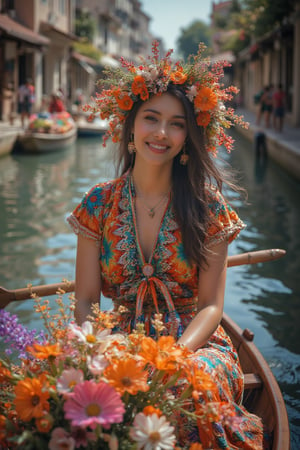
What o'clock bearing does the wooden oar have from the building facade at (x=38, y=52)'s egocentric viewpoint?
The wooden oar is roughly at 3 o'clock from the building facade.

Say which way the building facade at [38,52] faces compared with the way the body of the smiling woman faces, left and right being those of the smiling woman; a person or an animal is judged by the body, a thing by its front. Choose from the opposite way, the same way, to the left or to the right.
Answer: to the left

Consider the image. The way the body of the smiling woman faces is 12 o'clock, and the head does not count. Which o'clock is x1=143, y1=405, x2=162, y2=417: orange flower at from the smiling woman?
The orange flower is roughly at 12 o'clock from the smiling woman.

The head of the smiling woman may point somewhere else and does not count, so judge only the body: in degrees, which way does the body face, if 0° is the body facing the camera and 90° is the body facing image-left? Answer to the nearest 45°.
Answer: approximately 0°

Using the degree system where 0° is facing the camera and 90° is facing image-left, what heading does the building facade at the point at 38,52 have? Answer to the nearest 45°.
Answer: approximately 270°
